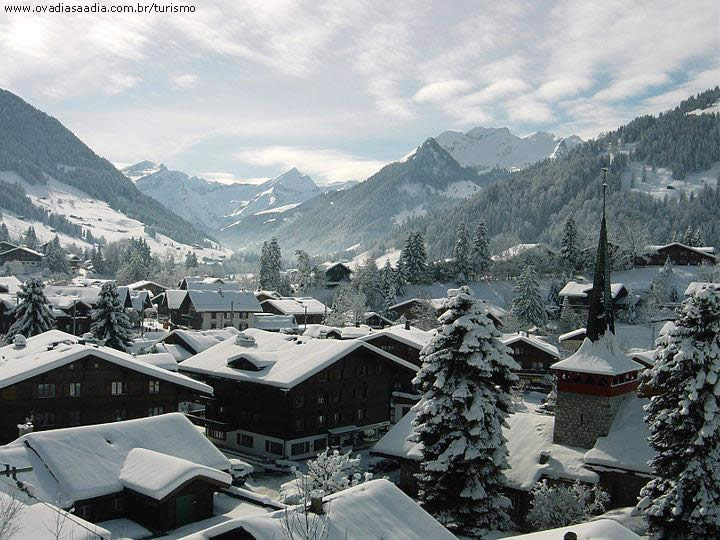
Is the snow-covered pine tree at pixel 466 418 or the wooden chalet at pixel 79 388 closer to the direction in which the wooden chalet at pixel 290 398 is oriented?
the snow-covered pine tree

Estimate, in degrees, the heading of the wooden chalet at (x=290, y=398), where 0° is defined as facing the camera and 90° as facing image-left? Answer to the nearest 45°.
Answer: approximately 315°

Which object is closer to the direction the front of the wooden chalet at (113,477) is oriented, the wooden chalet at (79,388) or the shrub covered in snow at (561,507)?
the shrub covered in snow

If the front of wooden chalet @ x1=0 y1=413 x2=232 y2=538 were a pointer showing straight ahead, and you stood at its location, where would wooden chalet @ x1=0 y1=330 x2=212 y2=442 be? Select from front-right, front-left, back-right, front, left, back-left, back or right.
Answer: back-left

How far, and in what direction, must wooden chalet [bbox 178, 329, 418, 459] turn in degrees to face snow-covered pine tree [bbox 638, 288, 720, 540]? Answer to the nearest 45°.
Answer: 0° — it already faces it

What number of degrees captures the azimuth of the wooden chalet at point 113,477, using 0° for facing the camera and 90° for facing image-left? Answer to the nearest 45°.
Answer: approximately 315°
